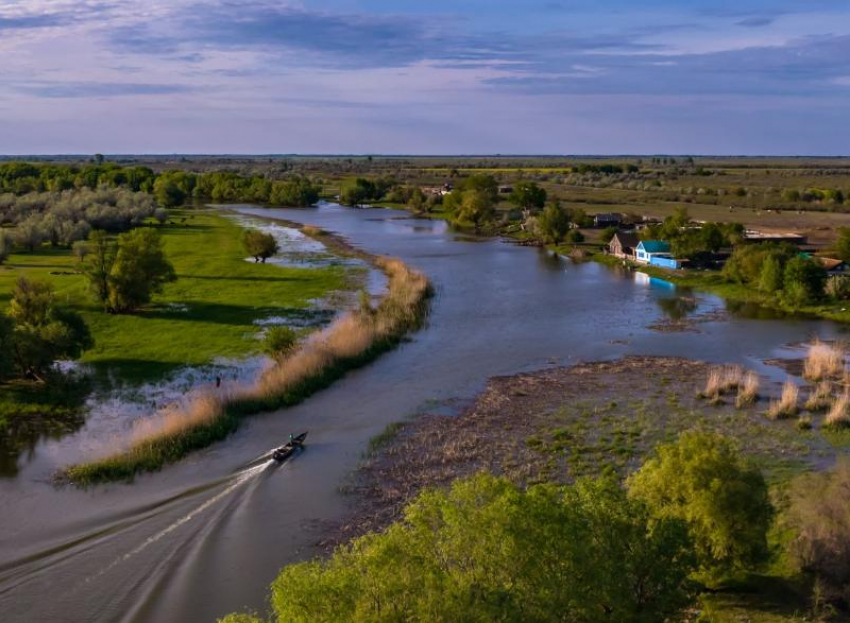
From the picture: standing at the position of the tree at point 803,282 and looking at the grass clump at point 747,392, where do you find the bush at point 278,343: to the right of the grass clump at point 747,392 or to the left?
right

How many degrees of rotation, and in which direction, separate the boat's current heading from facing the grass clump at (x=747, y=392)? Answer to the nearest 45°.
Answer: approximately 45° to its right

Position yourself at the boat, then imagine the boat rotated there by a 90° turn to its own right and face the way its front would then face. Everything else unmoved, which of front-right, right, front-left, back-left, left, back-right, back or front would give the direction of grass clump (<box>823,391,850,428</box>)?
front-left

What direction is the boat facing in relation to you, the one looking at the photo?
facing away from the viewer and to the right of the viewer

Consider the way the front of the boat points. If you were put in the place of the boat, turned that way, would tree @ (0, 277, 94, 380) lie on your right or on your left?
on your left

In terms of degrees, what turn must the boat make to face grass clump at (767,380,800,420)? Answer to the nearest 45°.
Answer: approximately 45° to its right

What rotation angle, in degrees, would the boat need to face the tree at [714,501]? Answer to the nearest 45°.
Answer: approximately 90° to its right

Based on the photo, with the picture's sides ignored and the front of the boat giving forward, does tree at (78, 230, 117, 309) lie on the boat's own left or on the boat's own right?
on the boat's own left

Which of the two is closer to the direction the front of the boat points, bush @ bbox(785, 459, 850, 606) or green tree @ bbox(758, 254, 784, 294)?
the green tree

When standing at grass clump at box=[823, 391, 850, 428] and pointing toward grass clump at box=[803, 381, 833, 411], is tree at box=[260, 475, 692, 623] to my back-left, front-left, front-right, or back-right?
back-left

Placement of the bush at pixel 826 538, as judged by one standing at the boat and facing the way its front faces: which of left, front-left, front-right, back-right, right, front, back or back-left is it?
right

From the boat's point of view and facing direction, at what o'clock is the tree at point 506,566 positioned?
The tree is roughly at 4 o'clock from the boat.

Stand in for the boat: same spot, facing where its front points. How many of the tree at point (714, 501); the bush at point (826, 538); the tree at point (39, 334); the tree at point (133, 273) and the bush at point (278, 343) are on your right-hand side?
2

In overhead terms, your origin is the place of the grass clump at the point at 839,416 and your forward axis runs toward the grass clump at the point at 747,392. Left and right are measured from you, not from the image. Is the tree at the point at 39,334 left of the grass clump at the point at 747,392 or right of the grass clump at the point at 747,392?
left
